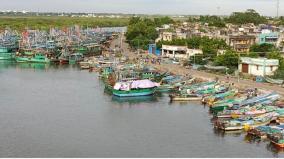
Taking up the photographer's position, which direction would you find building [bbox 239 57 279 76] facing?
facing the viewer and to the left of the viewer

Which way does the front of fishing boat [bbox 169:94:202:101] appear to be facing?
to the viewer's right

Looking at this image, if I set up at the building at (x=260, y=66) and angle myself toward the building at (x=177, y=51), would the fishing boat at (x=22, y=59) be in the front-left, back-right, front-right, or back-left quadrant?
front-left

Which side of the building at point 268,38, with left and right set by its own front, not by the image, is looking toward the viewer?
front

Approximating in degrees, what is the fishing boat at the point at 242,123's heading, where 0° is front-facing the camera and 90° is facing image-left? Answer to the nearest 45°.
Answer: approximately 270°

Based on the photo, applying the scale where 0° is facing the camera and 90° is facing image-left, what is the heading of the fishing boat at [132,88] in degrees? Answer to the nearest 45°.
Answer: approximately 270°

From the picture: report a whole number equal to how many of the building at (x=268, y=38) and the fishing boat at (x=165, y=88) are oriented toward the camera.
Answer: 1

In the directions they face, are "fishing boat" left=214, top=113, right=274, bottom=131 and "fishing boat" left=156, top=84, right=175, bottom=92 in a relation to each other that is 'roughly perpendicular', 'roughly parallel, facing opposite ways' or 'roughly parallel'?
roughly parallel

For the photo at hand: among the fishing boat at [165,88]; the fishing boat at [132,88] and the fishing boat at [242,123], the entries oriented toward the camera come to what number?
0

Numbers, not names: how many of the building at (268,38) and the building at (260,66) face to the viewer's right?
0

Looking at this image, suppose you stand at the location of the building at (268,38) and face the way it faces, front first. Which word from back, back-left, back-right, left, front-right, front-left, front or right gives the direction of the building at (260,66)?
front

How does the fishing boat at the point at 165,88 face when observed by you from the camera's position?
facing to the right of the viewer

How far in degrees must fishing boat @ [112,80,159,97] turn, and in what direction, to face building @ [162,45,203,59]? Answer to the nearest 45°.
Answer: approximately 90° to its left
